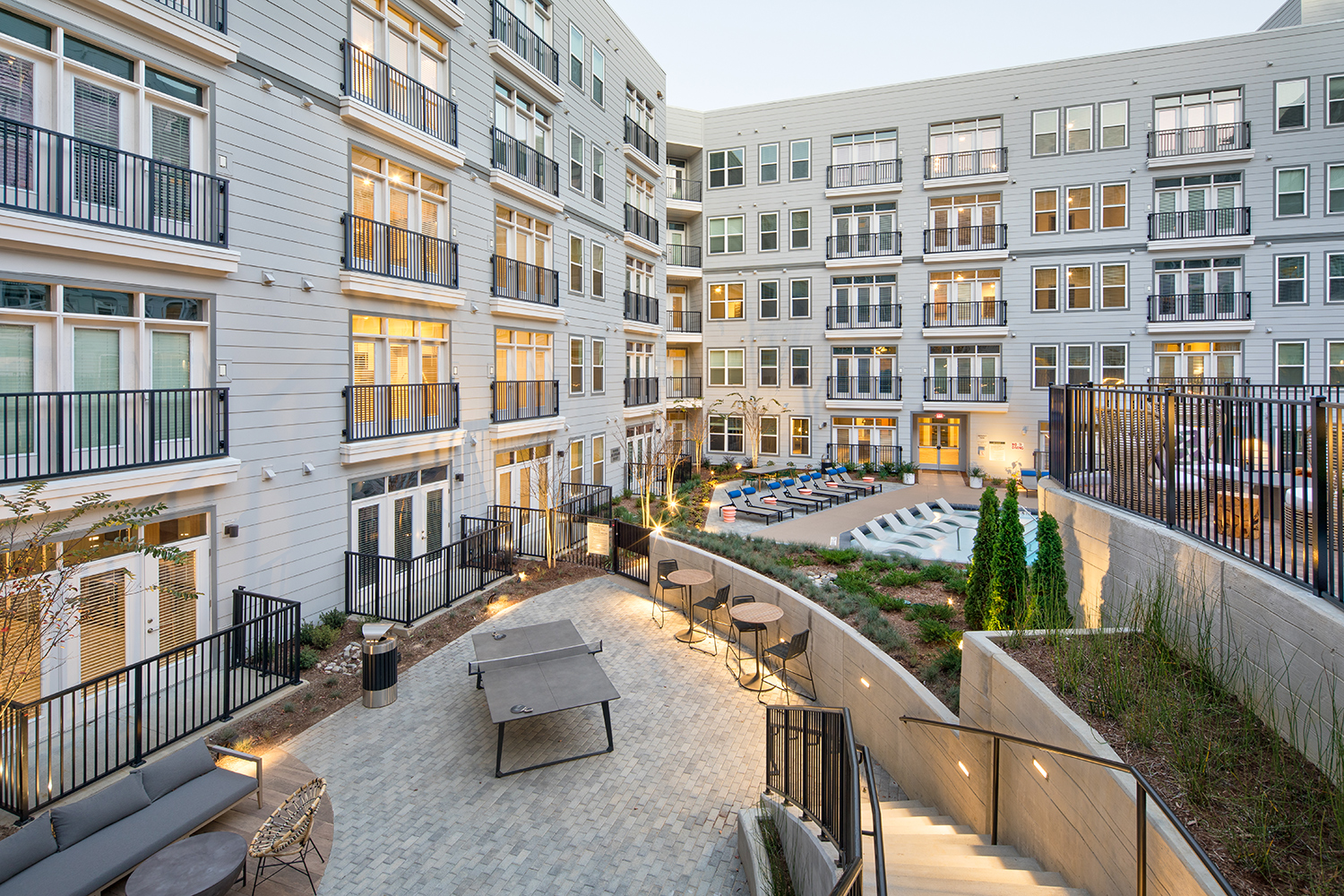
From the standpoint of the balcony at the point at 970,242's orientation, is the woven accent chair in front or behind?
in front

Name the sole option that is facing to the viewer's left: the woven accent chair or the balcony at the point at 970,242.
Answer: the woven accent chair

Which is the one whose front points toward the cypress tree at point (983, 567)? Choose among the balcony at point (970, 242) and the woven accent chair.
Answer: the balcony

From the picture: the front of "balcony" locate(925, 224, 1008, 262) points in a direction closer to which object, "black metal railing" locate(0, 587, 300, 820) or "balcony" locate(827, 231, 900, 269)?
the black metal railing

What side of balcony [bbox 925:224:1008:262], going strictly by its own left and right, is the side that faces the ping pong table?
front

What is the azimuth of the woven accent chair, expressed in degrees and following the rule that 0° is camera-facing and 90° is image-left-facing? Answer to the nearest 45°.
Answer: approximately 90°

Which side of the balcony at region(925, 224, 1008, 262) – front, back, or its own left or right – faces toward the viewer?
front

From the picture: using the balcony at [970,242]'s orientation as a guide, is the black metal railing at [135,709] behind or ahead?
ahead

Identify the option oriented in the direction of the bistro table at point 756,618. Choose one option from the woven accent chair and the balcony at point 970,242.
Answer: the balcony

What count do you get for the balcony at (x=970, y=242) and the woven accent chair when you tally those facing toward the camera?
1
